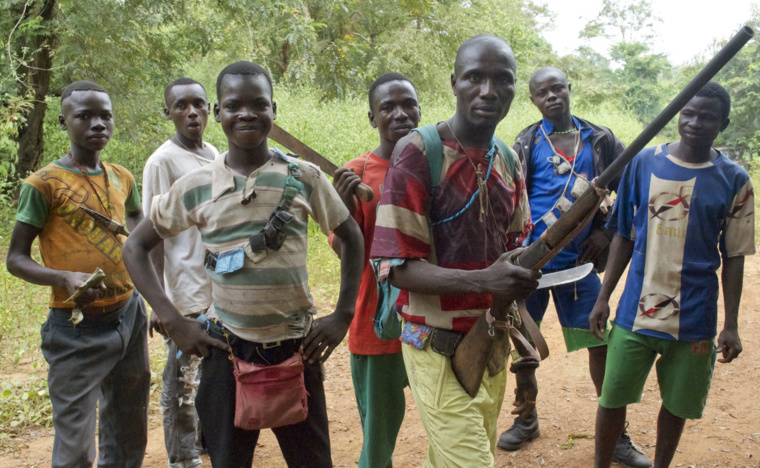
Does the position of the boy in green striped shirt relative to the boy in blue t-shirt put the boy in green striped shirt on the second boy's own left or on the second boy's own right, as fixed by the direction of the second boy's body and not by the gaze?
on the second boy's own right

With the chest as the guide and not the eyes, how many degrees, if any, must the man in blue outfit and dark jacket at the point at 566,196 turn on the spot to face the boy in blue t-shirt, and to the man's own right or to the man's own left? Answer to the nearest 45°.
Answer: approximately 45° to the man's own left

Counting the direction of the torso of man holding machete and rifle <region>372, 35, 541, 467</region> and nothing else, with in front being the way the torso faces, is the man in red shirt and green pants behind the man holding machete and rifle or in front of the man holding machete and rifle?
behind

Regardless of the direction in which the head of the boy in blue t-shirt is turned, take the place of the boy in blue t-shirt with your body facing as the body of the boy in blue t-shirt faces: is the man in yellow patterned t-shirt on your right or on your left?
on your right

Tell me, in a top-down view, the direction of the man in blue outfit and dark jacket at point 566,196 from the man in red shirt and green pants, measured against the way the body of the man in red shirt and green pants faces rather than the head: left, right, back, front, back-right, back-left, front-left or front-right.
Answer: back-left

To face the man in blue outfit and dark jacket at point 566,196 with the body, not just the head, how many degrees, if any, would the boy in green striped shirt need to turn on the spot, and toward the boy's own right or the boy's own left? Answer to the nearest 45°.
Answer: approximately 135° to the boy's own left

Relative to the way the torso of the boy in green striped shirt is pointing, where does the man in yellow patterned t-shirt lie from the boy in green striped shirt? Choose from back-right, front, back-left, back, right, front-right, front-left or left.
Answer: back-right
